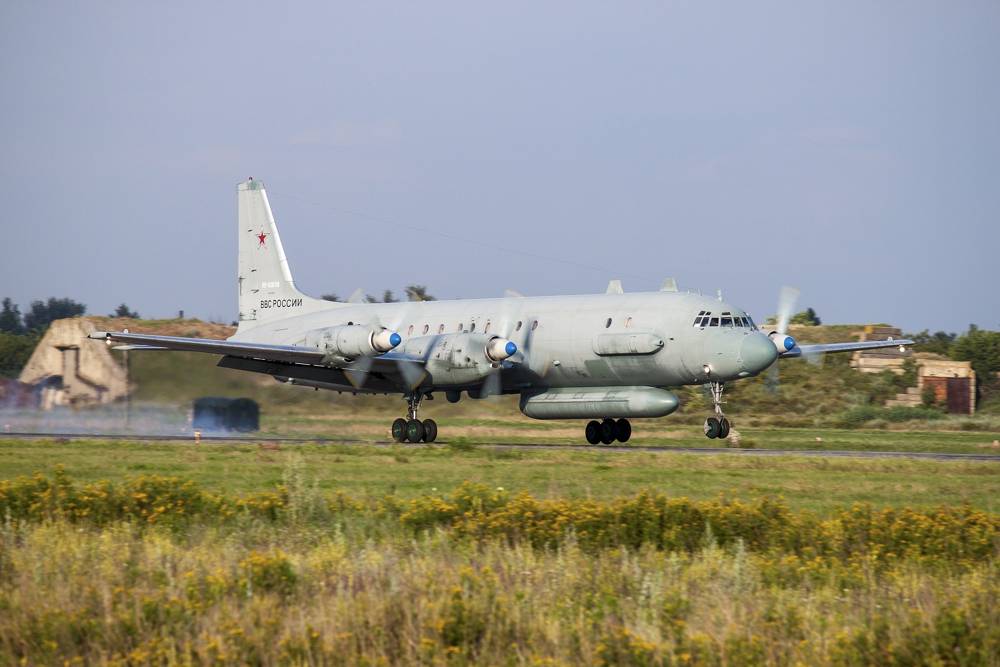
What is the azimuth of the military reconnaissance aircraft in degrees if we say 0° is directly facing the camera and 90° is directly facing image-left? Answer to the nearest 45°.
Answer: approximately 315°

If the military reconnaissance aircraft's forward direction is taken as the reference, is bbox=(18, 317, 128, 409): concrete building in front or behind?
behind
